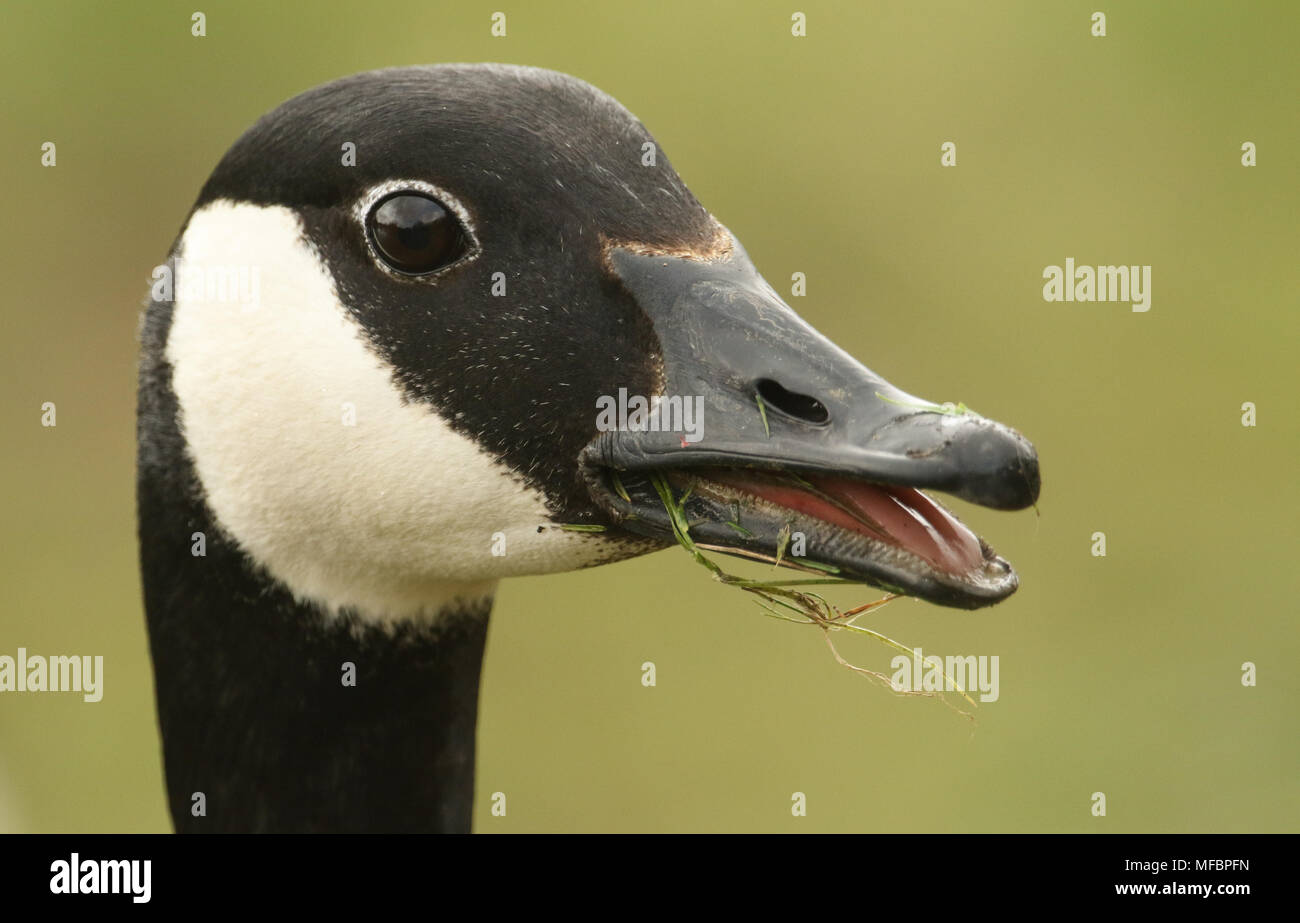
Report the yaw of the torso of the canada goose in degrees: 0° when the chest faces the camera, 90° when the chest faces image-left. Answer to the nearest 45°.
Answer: approximately 270°
